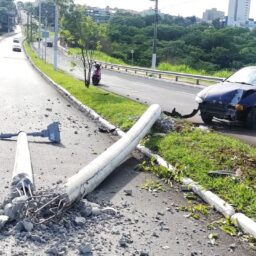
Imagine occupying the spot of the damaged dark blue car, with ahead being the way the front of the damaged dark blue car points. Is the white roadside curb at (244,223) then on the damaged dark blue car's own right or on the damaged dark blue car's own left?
on the damaged dark blue car's own left

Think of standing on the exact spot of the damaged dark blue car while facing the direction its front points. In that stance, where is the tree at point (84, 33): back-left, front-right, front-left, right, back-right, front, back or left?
right

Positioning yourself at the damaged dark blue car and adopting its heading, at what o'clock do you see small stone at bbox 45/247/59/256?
The small stone is roughly at 11 o'clock from the damaged dark blue car.

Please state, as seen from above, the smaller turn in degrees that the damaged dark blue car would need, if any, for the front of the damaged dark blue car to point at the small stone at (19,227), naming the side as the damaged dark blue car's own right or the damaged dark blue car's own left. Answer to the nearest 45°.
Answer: approximately 45° to the damaged dark blue car's own left

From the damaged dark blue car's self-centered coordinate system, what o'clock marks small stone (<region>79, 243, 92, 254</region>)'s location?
The small stone is roughly at 11 o'clock from the damaged dark blue car.

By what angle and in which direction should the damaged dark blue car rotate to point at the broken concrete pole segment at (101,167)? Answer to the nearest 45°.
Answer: approximately 45° to its left

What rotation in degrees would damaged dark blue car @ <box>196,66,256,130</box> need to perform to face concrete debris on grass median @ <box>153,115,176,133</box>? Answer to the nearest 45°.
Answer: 0° — it already faces it

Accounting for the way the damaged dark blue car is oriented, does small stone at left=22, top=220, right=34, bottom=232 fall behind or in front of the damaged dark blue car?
in front

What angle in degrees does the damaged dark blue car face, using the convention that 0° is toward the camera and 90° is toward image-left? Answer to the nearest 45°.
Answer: approximately 45°

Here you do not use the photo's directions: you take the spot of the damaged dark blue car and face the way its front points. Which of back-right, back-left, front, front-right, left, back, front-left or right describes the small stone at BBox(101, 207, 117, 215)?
front-left
